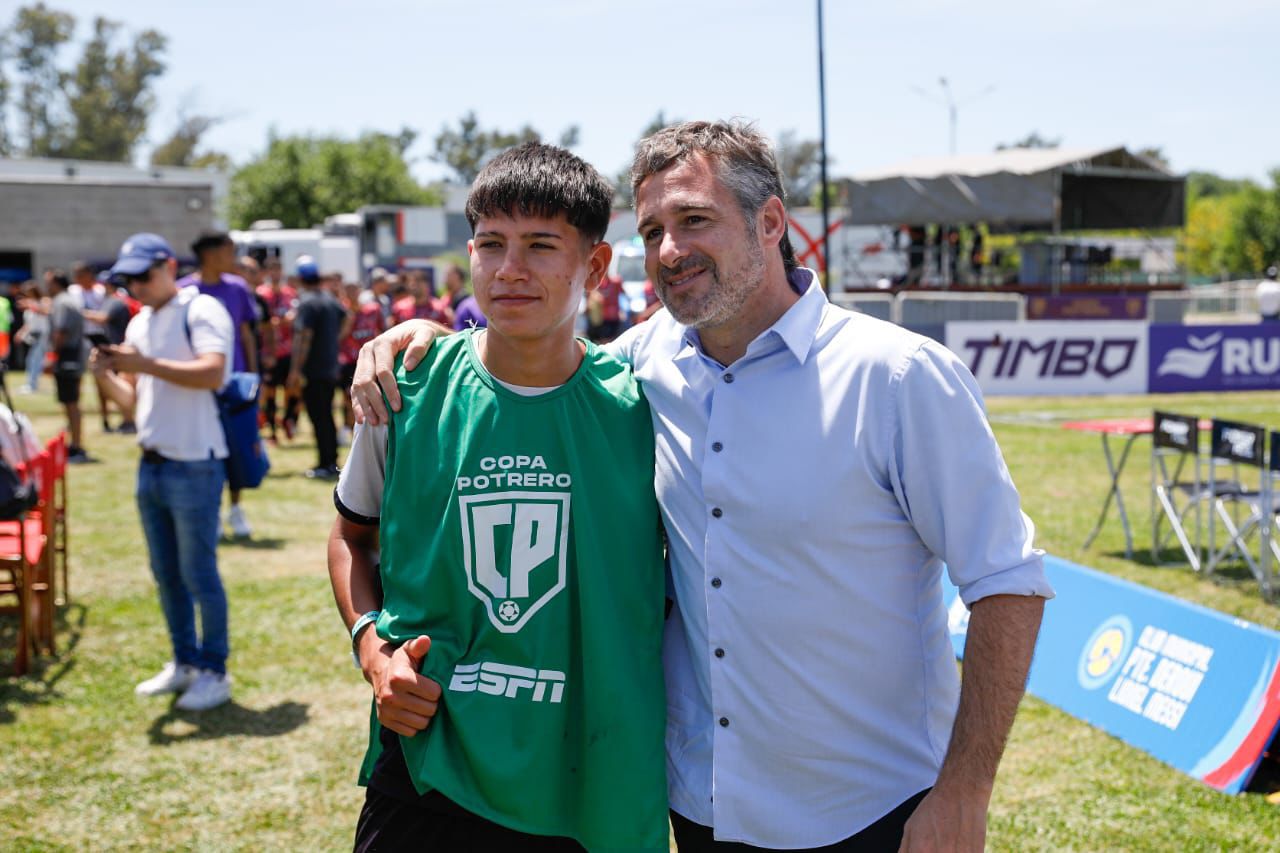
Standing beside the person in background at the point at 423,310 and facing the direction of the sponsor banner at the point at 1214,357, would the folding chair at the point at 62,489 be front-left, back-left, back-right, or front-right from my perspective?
back-right

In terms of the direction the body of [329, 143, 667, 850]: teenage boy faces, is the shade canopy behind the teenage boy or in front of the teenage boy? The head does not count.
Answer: behind

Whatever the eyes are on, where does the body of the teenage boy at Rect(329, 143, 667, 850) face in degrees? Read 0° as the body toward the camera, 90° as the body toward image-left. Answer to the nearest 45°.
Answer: approximately 0°

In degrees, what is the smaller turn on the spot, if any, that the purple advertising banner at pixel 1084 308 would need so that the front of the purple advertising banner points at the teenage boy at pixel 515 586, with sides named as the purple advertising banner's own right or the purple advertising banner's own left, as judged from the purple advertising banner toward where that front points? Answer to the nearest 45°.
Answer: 0° — it already faces them
